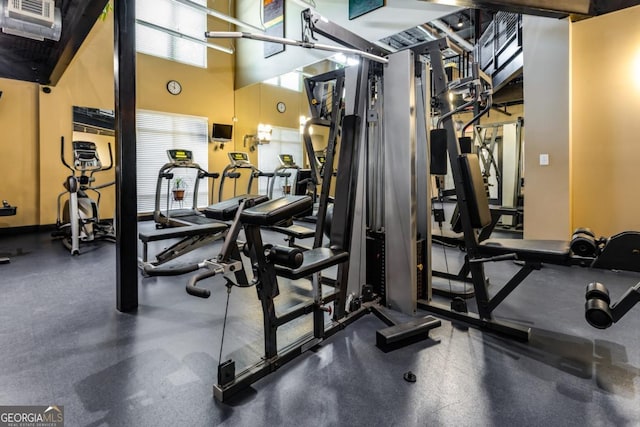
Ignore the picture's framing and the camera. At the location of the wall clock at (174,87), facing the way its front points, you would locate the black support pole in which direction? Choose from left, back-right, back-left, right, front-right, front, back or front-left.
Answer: front

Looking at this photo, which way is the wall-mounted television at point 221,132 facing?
toward the camera

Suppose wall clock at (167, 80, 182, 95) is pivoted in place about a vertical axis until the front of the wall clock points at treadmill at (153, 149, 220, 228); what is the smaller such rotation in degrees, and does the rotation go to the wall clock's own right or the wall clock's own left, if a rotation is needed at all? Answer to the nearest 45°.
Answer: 0° — it already faces it

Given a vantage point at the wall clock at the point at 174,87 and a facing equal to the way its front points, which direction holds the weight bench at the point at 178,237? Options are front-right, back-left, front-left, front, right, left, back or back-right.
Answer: front

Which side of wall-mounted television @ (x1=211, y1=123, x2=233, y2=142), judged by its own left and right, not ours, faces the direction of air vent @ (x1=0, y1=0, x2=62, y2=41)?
front

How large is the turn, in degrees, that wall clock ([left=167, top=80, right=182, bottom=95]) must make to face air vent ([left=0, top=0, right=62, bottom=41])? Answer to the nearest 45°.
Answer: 0° — it already faces it

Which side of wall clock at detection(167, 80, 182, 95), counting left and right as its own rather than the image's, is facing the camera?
front
